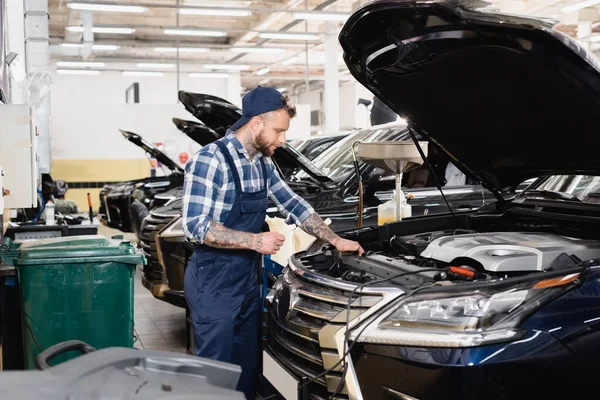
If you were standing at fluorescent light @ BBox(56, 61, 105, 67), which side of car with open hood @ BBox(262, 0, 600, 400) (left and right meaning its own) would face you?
right

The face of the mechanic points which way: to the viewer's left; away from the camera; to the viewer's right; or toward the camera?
to the viewer's right

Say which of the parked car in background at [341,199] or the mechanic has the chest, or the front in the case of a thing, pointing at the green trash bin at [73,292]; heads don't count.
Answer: the parked car in background

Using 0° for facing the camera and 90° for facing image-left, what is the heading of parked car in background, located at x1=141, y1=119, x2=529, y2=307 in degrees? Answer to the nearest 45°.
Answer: approximately 45°

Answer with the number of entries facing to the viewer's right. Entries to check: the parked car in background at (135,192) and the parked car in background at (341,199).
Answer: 0

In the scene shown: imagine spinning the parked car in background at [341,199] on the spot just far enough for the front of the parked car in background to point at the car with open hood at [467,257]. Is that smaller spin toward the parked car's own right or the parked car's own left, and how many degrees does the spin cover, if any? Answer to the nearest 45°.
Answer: approximately 45° to the parked car's own left

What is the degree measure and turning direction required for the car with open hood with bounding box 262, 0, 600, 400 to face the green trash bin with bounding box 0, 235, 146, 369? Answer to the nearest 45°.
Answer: approximately 90° to its right

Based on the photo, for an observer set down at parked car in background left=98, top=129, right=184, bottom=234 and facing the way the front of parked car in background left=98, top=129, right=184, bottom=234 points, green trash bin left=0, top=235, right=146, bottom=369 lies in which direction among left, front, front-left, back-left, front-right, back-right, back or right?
front-left

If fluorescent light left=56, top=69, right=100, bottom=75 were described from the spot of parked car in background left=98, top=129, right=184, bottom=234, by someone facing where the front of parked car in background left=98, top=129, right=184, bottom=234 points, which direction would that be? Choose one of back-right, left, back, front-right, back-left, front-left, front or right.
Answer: back-right

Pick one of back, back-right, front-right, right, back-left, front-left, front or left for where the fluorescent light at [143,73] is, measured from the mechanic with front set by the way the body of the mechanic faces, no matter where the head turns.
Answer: back-left

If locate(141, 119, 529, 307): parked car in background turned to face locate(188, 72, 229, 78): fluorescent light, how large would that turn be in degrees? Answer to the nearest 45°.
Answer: approximately 135° to its right

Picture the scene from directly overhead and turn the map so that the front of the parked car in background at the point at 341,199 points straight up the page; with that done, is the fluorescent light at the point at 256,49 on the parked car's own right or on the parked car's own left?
on the parked car's own right
